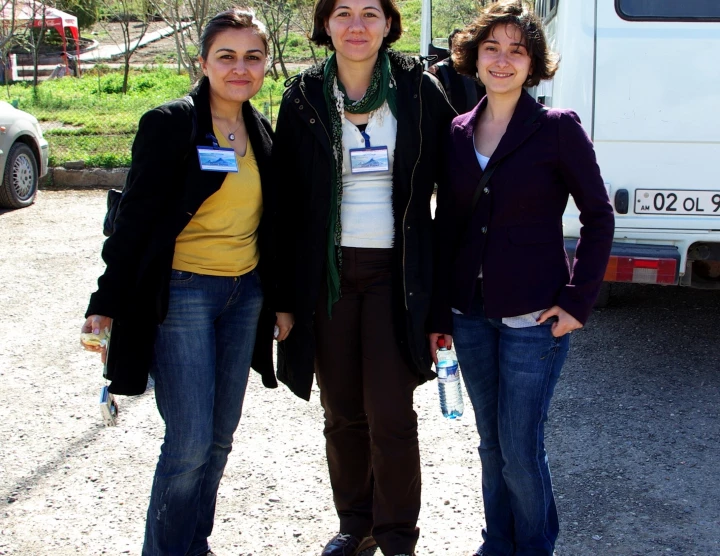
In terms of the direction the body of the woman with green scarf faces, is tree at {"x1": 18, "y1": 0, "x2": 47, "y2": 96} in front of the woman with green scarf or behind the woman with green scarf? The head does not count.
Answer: behind

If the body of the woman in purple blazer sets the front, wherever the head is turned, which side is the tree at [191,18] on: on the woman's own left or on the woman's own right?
on the woman's own right

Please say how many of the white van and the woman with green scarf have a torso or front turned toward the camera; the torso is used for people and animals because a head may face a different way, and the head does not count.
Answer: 1

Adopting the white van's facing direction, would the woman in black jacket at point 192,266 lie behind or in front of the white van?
behind

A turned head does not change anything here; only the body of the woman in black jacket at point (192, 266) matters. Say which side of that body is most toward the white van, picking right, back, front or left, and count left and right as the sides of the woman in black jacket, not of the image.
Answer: left

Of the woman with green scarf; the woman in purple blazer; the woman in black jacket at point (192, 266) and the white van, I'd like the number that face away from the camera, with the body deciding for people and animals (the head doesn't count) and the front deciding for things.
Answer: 1

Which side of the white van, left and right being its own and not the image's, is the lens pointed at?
back
